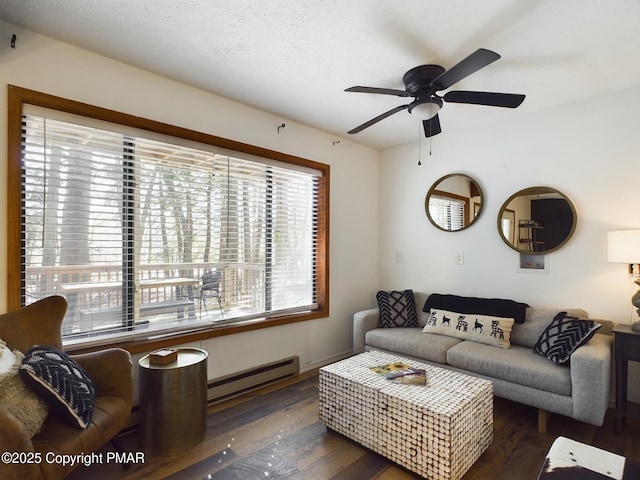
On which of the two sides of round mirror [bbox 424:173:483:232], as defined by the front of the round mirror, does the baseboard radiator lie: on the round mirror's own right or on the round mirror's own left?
on the round mirror's own right

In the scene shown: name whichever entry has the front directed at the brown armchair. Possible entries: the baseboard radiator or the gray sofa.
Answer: the gray sofa

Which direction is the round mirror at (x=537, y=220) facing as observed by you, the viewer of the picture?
facing the viewer

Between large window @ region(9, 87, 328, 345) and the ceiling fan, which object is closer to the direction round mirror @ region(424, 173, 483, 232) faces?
the ceiling fan

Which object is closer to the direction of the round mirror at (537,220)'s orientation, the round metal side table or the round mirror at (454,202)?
the round metal side table

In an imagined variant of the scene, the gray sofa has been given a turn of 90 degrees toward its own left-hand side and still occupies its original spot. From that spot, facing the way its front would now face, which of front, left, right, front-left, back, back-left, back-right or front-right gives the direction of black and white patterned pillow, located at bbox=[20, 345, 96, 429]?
right

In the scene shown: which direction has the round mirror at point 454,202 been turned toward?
toward the camera

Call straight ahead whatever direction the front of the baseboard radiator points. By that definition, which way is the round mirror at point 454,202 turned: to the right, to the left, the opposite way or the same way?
to the right

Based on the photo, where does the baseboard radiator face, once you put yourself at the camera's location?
facing the viewer and to the right of the viewer

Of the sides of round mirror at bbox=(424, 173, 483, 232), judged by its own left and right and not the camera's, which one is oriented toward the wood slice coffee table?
front

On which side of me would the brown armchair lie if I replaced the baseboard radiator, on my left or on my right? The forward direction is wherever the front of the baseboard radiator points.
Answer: on my right
